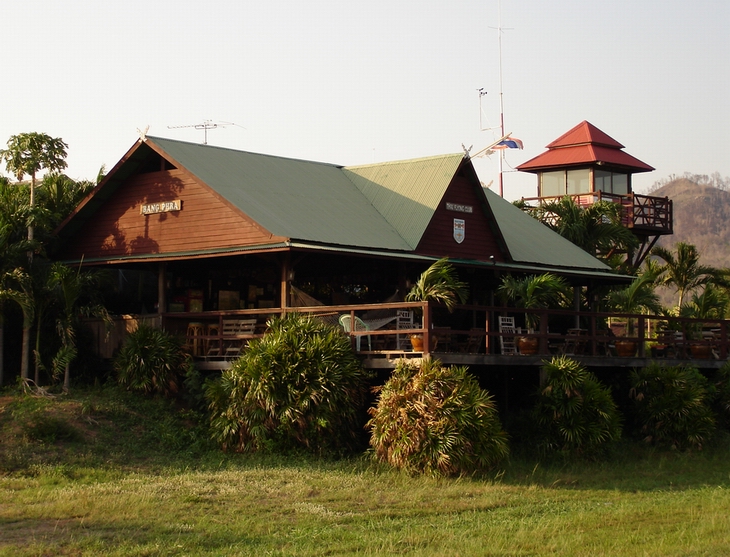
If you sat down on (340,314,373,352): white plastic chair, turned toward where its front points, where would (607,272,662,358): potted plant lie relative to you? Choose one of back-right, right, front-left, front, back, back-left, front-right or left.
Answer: front-left

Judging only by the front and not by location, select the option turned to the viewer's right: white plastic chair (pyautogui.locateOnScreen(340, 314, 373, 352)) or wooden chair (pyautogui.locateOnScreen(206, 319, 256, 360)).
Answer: the white plastic chair

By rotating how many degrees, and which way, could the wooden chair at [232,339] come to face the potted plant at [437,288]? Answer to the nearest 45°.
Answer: approximately 90° to its left

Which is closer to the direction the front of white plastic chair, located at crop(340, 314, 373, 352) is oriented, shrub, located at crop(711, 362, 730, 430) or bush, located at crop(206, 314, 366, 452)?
the shrub

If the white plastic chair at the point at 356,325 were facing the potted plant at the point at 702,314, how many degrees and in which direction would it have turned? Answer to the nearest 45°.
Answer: approximately 45° to its left

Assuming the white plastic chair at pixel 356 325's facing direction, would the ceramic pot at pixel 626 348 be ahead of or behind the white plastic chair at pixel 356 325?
ahead

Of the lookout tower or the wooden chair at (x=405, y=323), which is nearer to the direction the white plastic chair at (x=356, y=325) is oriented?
the wooden chair

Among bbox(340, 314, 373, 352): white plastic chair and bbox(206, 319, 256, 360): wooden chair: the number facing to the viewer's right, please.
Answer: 1

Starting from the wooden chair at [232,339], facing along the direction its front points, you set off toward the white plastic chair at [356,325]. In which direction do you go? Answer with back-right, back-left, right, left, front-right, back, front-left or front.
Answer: left

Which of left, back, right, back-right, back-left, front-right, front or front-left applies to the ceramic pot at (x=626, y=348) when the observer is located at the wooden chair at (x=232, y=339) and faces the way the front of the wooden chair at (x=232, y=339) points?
back-left

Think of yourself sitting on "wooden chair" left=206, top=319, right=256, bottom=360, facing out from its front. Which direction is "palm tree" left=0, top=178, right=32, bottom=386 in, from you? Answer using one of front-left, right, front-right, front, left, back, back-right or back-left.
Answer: front-right

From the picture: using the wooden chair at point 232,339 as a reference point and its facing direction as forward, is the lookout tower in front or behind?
behind
